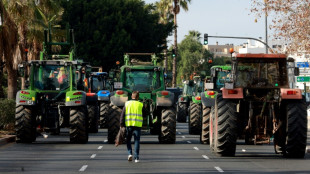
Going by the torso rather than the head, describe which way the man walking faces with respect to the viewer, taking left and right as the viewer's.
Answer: facing away from the viewer

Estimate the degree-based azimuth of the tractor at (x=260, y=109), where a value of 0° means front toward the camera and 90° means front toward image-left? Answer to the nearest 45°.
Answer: approximately 180°

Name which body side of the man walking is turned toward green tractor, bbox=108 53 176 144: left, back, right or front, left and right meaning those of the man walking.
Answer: front

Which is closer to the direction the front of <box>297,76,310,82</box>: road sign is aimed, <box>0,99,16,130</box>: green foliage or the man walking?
the man walking
